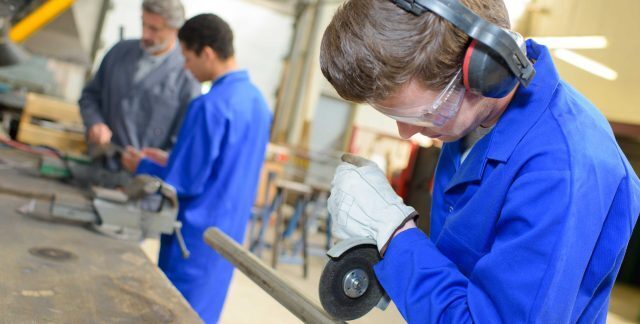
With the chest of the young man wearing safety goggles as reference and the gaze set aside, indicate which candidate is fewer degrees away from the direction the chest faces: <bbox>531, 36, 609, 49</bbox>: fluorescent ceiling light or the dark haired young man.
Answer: the dark haired young man

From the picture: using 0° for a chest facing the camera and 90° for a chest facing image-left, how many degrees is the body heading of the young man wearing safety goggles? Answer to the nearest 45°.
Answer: approximately 90°

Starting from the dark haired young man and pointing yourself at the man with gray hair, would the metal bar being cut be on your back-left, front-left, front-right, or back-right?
back-left

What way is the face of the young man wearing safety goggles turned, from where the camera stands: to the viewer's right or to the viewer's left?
to the viewer's left

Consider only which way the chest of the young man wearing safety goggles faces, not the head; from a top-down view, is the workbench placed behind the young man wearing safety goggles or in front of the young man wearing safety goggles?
in front

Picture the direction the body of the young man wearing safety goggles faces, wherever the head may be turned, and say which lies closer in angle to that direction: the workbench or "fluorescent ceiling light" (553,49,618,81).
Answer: the workbench
